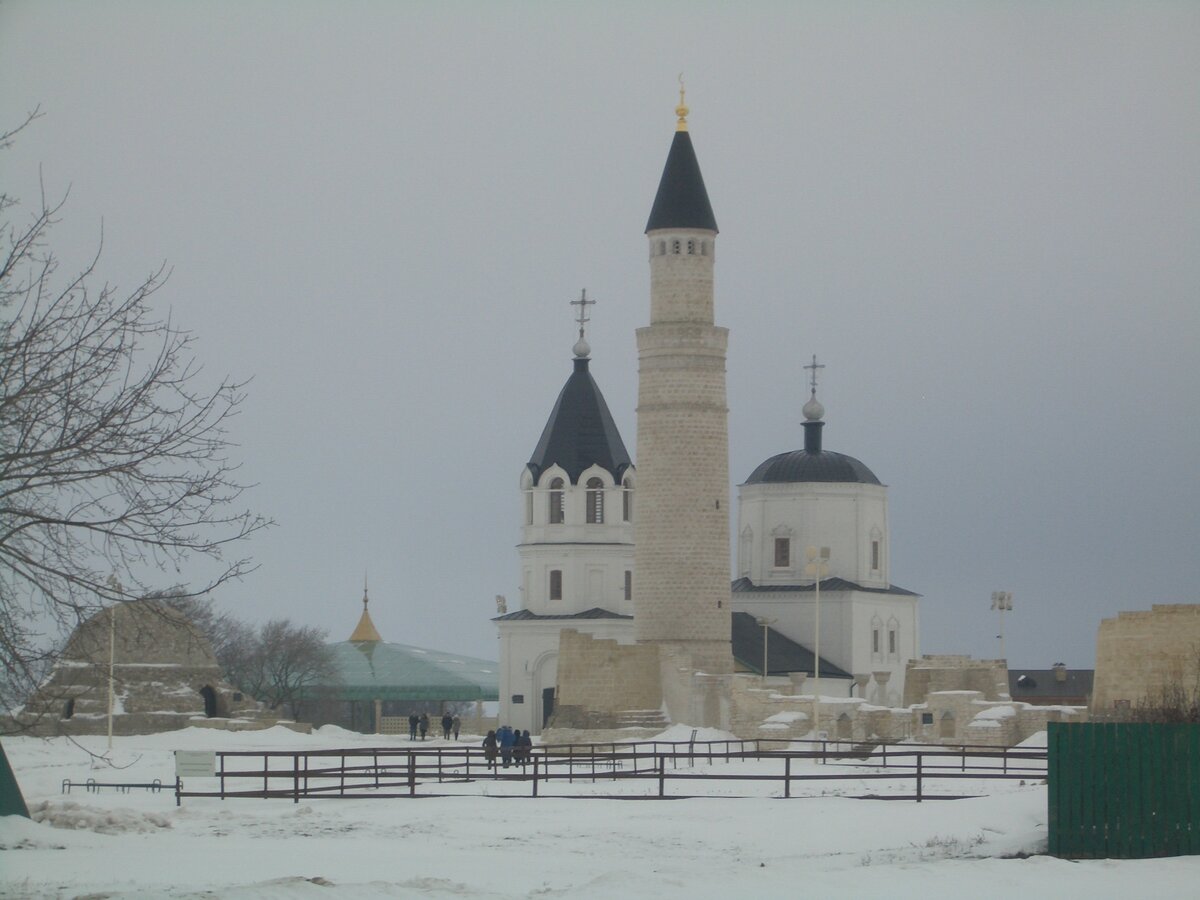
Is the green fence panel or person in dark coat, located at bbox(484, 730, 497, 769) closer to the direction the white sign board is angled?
the green fence panel

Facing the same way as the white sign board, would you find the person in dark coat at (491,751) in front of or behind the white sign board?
behind

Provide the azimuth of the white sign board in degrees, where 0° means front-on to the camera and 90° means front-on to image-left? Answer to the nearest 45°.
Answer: approximately 0°

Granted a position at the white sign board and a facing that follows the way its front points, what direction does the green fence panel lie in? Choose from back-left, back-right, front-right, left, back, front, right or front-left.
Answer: front-left
